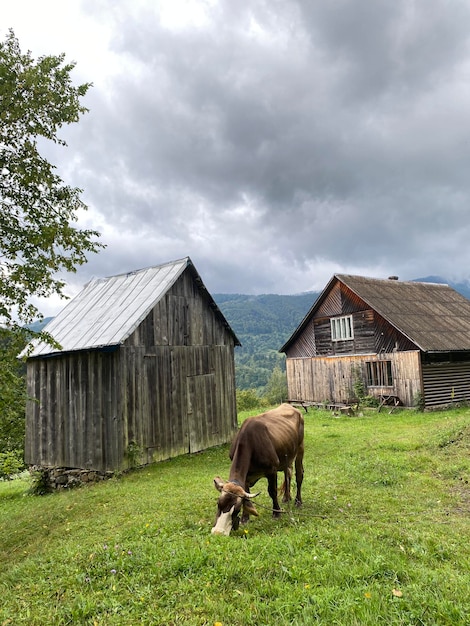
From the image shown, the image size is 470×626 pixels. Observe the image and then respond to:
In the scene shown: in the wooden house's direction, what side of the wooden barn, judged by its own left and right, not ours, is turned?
left

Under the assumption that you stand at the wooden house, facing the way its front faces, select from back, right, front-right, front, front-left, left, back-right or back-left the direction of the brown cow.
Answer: front-left

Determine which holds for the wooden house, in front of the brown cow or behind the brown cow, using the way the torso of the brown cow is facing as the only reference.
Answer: behind

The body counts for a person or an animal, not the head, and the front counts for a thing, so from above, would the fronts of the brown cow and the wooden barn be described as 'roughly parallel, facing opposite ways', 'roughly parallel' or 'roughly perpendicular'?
roughly perpendicular

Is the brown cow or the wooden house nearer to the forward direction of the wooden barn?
the brown cow

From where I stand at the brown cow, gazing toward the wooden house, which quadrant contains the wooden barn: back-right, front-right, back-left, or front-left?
front-left

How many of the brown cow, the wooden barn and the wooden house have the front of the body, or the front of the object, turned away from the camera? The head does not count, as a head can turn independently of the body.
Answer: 0

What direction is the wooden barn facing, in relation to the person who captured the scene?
facing the viewer and to the right of the viewer

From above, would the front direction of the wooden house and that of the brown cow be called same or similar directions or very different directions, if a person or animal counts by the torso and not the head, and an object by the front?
same or similar directions

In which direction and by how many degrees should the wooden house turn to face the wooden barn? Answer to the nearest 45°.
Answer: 0° — it already faces it

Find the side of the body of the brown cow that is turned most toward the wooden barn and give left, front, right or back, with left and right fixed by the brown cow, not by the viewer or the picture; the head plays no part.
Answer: right

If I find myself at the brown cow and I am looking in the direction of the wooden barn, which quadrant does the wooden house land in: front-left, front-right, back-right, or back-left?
front-right

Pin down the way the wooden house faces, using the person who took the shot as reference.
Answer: facing the viewer and to the left of the viewer

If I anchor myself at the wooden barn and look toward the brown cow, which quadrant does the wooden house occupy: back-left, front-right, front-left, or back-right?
back-left
